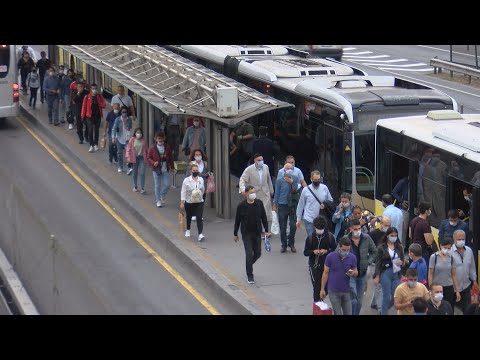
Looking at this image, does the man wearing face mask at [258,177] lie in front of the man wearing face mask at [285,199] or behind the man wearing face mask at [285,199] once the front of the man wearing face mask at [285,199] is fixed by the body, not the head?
behind

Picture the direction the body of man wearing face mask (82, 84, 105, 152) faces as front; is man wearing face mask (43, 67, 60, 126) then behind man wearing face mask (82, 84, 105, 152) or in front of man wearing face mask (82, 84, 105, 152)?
behind

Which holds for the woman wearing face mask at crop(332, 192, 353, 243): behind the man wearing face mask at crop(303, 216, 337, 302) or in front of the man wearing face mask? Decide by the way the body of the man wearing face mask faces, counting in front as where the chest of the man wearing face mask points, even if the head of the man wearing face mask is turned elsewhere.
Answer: behind

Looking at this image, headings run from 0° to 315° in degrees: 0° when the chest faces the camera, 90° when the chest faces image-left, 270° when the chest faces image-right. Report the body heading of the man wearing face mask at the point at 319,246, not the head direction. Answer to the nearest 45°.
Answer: approximately 0°

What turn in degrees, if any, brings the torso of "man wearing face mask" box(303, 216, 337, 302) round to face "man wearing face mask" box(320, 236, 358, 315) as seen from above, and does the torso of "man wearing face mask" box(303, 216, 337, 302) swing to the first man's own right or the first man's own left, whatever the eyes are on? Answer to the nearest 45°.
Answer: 0° — they already face them

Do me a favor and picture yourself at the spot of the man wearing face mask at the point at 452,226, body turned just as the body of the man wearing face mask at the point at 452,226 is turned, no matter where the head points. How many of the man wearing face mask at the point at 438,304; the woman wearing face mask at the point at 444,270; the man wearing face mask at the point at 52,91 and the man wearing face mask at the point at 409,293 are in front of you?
3

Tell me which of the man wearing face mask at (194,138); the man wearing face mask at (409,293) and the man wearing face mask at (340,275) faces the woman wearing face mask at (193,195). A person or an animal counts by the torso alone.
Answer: the man wearing face mask at (194,138)

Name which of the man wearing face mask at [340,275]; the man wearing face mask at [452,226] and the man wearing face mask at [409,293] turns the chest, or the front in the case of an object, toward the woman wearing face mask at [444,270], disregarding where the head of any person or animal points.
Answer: the man wearing face mask at [452,226]

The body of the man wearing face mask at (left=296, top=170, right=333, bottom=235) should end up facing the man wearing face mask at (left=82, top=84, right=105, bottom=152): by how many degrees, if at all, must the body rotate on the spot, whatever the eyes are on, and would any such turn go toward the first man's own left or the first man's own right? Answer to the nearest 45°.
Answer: approximately 135° to the first man's own right

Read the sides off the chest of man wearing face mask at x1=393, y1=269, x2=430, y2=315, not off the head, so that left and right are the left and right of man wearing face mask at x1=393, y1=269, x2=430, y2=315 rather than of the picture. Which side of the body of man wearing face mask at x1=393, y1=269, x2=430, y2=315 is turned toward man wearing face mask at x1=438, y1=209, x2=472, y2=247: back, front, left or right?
back
